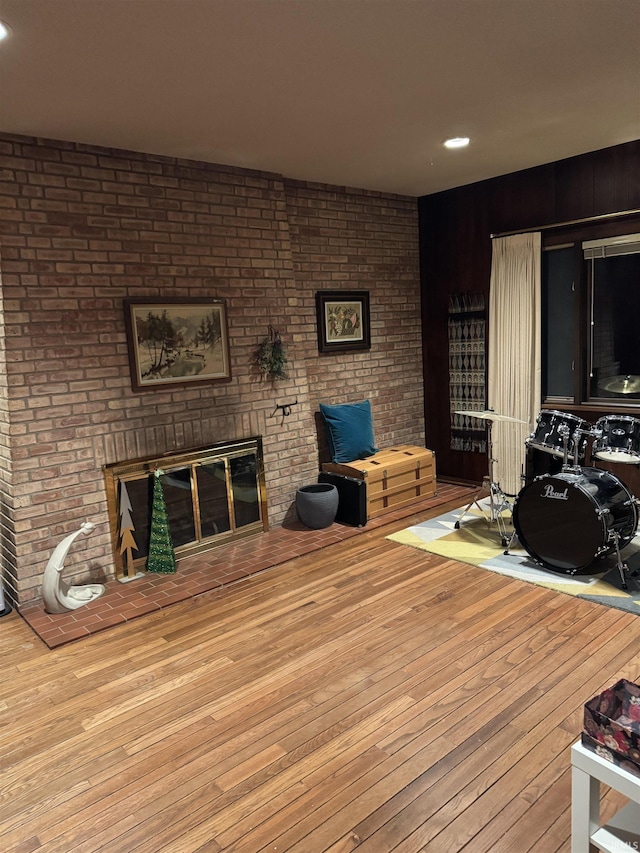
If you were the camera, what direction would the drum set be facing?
facing the viewer and to the left of the viewer

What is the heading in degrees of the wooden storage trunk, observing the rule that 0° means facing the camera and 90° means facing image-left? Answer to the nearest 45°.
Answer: approximately 315°

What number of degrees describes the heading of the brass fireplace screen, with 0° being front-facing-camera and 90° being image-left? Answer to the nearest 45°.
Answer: approximately 315°

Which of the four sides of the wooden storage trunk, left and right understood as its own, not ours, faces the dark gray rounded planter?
right

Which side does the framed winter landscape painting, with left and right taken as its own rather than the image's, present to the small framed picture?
left

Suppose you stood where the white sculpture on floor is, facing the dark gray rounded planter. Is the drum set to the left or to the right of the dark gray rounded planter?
right

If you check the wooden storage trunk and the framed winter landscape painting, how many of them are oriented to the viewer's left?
0

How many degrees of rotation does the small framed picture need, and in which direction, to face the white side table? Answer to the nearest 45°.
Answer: approximately 45° to its right

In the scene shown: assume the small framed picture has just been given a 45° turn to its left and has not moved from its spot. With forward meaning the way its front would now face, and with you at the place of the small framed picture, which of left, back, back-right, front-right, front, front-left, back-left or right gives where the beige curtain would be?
front

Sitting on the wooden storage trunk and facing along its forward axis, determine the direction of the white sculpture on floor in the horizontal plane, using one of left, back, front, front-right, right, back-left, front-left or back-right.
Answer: right

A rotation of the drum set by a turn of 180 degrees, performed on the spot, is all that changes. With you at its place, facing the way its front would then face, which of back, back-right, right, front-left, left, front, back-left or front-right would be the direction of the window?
front-left

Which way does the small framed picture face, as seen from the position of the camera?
facing the viewer and to the right of the viewer
